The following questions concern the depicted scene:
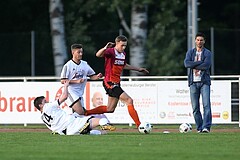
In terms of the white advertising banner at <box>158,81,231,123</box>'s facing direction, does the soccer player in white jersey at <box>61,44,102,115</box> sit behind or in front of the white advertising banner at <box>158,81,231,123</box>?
in front

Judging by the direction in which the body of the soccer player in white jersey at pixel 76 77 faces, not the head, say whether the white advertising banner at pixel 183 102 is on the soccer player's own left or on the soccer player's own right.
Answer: on the soccer player's own left

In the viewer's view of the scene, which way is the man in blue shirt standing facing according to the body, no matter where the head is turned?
toward the camera

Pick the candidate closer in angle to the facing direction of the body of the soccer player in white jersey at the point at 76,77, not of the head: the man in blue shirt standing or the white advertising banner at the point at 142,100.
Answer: the man in blue shirt standing

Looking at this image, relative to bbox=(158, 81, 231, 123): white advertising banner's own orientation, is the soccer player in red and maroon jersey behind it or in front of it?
in front

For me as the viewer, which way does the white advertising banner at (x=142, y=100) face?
facing the viewer

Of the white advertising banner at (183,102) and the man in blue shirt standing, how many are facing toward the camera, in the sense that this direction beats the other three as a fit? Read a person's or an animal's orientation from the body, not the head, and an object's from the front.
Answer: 2

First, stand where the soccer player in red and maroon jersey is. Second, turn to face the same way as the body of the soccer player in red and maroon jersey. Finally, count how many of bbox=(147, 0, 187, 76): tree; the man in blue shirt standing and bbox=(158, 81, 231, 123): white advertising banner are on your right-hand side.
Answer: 0

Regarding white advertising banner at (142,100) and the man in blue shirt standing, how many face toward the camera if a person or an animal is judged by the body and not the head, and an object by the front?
2

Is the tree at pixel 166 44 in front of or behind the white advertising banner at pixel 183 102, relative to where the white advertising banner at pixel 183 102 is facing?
behind

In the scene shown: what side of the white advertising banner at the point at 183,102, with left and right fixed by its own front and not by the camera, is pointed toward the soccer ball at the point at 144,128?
front

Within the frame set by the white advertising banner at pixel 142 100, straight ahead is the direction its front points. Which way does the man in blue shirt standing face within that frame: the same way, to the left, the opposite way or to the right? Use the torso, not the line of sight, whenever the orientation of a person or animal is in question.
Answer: the same way

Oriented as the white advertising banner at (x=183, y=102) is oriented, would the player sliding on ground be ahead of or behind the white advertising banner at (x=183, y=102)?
ahead

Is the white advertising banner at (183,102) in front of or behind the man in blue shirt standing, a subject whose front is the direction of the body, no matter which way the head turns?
behind
